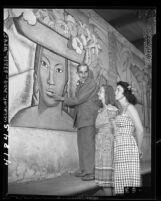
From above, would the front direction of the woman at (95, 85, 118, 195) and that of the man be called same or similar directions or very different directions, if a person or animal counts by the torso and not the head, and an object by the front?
same or similar directions

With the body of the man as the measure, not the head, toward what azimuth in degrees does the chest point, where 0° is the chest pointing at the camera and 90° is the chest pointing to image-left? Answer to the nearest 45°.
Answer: approximately 90°

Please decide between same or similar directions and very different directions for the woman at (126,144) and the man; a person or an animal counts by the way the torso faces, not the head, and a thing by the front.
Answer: same or similar directions

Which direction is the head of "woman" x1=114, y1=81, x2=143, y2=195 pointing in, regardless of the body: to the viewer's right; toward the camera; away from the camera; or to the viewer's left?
to the viewer's left

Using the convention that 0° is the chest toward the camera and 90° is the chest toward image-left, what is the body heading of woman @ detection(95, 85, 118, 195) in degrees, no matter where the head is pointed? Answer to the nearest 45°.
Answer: approximately 90°
